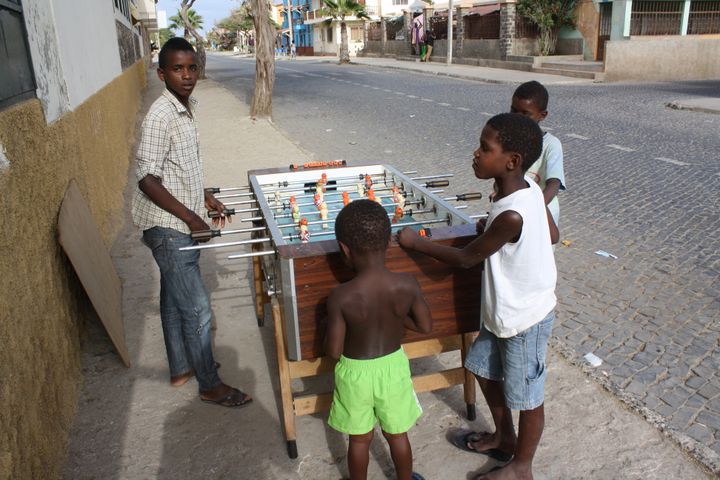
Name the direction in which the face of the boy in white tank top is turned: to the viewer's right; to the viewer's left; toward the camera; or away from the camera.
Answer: to the viewer's left

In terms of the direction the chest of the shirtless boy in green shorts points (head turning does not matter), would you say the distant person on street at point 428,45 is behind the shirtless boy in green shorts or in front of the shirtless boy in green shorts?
in front

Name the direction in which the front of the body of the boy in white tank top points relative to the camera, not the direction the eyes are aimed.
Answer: to the viewer's left

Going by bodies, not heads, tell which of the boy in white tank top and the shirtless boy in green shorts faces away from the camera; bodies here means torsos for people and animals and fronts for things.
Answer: the shirtless boy in green shorts

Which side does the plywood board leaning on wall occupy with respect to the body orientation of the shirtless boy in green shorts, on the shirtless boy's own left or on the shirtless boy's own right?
on the shirtless boy's own left

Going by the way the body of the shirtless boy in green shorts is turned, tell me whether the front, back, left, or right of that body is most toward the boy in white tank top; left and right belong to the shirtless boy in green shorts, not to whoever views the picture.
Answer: right

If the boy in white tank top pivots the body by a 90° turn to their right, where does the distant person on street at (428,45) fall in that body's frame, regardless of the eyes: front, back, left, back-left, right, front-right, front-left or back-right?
front

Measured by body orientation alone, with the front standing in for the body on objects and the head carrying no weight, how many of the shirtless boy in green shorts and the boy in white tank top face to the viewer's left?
1

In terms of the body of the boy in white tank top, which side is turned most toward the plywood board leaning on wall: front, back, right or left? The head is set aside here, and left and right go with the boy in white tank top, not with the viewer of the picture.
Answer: front

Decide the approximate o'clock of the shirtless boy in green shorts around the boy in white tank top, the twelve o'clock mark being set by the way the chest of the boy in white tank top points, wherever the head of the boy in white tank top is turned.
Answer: The shirtless boy in green shorts is roughly at 11 o'clock from the boy in white tank top.

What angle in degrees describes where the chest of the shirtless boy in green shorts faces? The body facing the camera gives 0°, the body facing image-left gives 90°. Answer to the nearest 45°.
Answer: approximately 180°

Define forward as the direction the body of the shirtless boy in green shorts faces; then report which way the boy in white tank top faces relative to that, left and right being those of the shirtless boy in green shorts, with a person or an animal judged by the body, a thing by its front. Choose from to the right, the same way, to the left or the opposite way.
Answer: to the left

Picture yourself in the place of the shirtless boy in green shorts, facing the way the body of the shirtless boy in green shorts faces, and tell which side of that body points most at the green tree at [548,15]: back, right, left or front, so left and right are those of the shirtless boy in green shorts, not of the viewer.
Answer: front

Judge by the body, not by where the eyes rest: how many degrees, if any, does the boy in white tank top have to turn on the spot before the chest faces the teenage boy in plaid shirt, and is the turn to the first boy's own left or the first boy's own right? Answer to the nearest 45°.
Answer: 0° — they already face them

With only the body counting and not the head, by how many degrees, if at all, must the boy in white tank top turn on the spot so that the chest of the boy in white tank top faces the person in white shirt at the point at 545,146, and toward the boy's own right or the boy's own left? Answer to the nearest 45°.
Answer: approximately 90° to the boy's own right

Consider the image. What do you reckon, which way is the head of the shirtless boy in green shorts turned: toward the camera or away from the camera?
away from the camera

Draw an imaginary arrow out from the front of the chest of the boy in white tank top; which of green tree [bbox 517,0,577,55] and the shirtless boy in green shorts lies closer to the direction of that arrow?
the shirtless boy in green shorts

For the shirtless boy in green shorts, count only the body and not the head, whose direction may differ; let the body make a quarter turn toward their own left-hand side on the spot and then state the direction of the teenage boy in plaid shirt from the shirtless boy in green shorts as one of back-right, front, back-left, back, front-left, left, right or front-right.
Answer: front-right

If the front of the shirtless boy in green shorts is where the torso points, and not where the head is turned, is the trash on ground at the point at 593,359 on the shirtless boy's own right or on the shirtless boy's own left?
on the shirtless boy's own right
